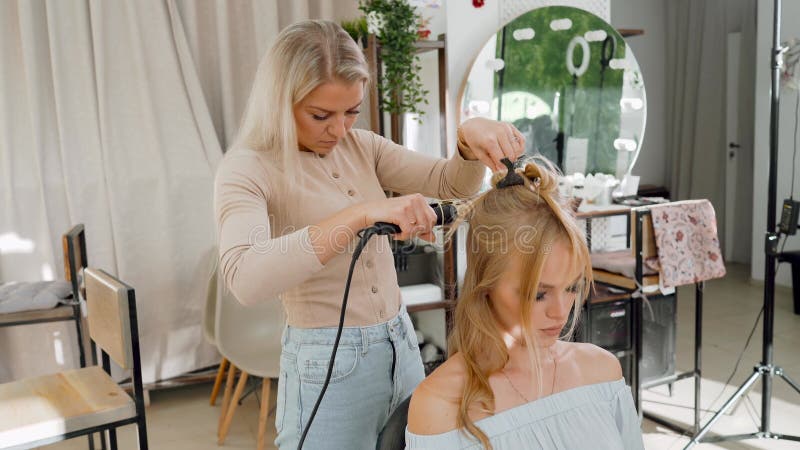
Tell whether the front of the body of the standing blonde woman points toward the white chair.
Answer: no

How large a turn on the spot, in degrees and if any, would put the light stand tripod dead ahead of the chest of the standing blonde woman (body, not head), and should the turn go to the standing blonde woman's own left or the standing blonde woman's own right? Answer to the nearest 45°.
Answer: approximately 90° to the standing blonde woman's own left

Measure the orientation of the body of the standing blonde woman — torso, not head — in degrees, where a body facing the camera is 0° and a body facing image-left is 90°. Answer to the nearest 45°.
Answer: approximately 315°

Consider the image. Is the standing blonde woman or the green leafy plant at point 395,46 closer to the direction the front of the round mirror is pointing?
the standing blonde woman

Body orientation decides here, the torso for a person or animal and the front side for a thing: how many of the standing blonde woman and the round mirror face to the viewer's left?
0

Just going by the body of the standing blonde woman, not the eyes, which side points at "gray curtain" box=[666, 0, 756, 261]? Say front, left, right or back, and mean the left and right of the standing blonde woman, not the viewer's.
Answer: left

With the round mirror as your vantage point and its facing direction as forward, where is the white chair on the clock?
The white chair is roughly at 2 o'clock from the round mirror.

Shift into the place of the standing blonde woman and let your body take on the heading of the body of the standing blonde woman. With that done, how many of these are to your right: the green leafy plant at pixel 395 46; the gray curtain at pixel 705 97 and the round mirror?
0

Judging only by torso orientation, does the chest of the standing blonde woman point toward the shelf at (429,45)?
no

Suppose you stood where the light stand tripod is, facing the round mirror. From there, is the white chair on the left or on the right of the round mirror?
left

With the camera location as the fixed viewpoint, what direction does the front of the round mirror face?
facing the viewer

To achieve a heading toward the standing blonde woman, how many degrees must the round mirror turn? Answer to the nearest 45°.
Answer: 0° — it already faces them

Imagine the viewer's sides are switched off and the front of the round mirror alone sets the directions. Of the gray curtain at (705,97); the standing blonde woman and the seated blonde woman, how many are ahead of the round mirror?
2

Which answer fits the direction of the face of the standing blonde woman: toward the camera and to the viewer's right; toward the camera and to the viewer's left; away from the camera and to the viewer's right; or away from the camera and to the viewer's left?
toward the camera and to the viewer's right

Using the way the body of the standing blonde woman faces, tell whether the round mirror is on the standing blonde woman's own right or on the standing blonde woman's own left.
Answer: on the standing blonde woman's own left

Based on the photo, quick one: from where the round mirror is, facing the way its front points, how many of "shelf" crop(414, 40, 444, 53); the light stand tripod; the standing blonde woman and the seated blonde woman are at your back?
0

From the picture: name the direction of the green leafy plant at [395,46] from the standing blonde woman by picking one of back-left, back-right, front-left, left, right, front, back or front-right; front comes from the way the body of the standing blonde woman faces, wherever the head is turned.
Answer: back-left

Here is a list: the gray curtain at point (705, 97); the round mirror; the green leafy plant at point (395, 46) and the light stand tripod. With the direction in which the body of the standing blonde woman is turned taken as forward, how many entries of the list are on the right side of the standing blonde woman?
0
